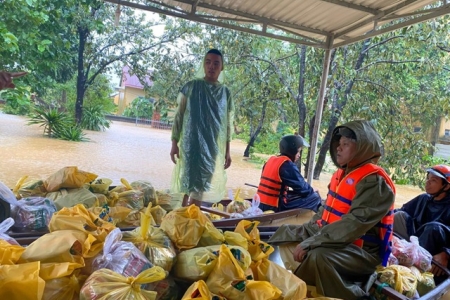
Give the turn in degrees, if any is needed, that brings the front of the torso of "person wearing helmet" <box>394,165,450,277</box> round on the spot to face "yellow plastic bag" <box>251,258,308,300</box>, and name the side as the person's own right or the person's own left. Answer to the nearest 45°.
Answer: approximately 45° to the person's own left

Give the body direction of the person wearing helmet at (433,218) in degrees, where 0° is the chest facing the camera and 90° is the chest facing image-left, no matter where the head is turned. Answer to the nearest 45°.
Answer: approximately 45°

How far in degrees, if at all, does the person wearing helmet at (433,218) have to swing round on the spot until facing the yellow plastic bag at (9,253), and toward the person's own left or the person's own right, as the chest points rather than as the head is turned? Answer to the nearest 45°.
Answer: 0° — they already face it

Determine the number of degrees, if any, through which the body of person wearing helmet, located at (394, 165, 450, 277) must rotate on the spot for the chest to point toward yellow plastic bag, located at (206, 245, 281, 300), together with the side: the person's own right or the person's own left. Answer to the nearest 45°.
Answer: approximately 45° to the person's own left
